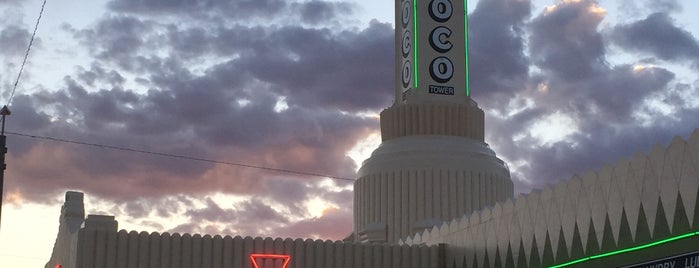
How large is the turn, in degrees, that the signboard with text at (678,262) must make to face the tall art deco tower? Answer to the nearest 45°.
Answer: approximately 90° to its right

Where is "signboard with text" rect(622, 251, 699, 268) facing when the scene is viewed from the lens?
facing the viewer and to the left of the viewer
